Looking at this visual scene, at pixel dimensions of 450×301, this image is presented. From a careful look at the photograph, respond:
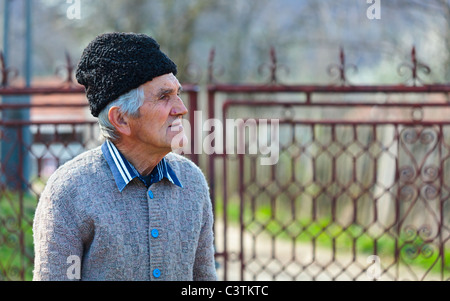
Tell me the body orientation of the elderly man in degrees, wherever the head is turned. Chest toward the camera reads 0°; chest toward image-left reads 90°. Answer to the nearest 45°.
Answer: approximately 315°

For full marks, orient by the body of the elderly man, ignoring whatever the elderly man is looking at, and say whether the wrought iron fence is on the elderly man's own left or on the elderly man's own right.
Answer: on the elderly man's own left
